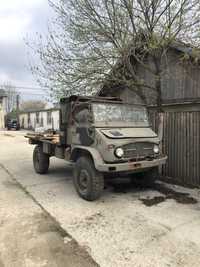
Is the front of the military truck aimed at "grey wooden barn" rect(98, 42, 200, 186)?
no

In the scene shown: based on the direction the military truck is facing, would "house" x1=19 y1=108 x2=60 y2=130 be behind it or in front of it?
behind

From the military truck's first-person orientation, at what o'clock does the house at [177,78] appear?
The house is roughly at 9 o'clock from the military truck.

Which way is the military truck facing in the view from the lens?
facing the viewer and to the right of the viewer

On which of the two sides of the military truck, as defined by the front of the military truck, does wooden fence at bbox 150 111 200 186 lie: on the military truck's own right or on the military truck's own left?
on the military truck's own left
